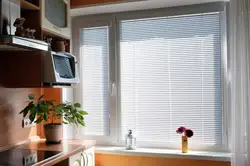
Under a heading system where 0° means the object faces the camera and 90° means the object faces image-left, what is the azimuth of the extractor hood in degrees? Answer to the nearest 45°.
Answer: approximately 315°

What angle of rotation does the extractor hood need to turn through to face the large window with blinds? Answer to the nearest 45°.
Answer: approximately 90° to its left

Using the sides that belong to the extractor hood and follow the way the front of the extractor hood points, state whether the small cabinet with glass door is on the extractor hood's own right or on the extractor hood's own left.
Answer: on the extractor hood's own left

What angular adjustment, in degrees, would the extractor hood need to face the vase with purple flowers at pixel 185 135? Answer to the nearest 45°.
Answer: approximately 45° to its left

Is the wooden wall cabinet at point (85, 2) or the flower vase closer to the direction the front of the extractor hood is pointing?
the flower vase
